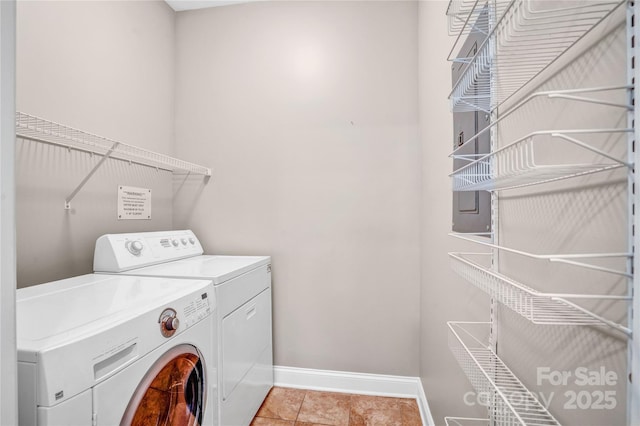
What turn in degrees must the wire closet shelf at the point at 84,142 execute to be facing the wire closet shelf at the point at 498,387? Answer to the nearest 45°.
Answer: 0° — it already faces it

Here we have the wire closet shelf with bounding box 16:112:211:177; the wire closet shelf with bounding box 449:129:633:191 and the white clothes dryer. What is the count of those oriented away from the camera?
0

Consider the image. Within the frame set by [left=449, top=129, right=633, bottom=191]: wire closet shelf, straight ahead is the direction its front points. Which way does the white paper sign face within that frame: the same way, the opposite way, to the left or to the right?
the opposite way

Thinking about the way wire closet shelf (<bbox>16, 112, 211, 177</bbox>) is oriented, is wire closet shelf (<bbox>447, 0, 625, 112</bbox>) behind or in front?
in front

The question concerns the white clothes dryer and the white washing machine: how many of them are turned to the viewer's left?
0

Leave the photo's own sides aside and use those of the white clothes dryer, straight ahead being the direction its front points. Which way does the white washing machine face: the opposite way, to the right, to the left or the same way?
the same way

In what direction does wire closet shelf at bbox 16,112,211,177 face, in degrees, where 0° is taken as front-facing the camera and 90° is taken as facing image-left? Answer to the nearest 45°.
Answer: approximately 315°

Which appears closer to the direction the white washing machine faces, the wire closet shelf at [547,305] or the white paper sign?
the wire closet shelf

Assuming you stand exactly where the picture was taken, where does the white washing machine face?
facing the viewer and to the right of the viewer

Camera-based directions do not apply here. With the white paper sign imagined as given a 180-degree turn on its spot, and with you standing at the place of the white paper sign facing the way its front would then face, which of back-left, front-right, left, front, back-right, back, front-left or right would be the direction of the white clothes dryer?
back

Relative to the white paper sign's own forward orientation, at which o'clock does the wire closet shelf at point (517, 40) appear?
The wire closet shelf is roughly at 1 o'clock from the white paper sign.

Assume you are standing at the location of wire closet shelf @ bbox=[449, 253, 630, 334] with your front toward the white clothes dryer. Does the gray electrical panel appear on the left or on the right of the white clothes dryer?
right

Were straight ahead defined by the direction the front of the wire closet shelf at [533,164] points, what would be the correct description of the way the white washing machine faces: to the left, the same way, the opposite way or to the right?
the opposite way

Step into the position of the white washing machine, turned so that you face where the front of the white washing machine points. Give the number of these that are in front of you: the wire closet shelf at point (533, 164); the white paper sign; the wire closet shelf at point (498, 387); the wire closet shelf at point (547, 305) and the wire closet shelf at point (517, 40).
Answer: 4

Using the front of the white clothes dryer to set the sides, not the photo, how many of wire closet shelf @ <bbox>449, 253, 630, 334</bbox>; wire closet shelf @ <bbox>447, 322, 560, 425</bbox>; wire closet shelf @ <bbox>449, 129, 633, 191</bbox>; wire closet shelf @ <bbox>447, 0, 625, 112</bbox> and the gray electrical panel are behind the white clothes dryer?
0

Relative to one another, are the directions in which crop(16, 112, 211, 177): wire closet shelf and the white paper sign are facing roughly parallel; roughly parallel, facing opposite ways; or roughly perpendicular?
roughly parallel
